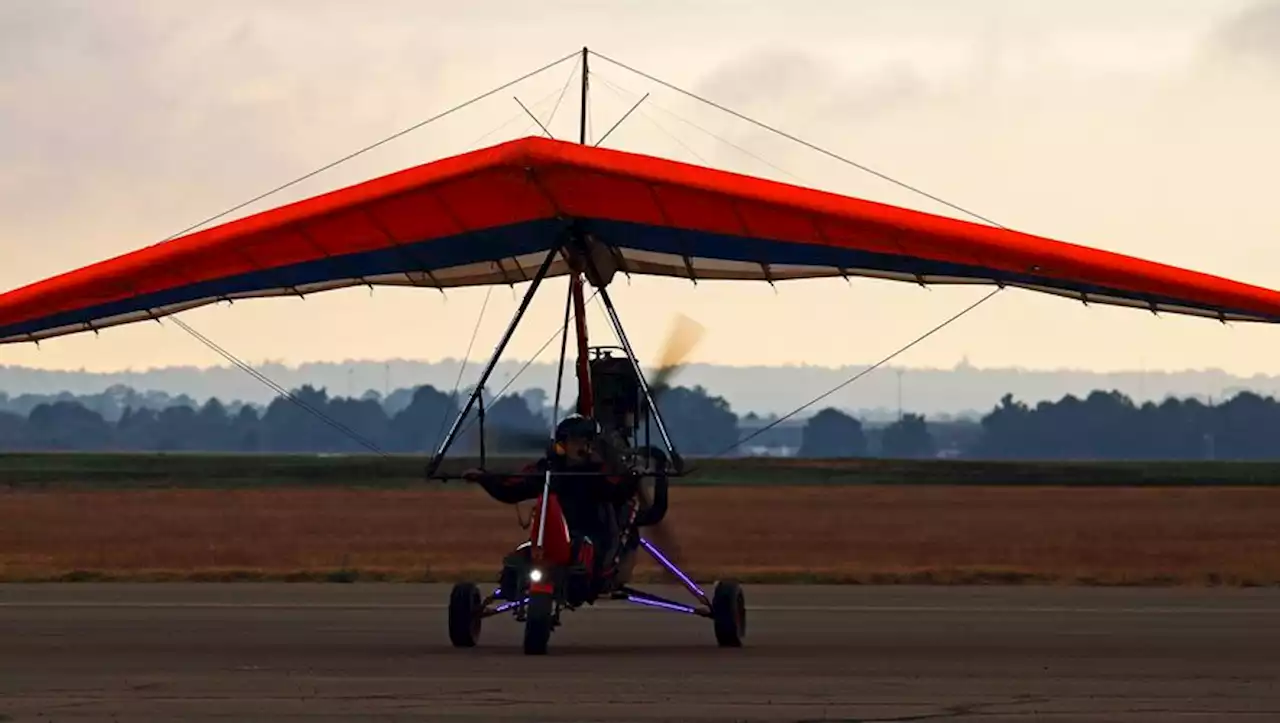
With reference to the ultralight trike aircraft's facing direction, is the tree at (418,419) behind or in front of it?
behind

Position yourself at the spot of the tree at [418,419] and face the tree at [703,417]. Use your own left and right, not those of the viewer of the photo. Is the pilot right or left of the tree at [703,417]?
right

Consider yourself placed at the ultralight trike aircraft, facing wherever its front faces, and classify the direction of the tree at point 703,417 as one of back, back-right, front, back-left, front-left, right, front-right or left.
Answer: back
